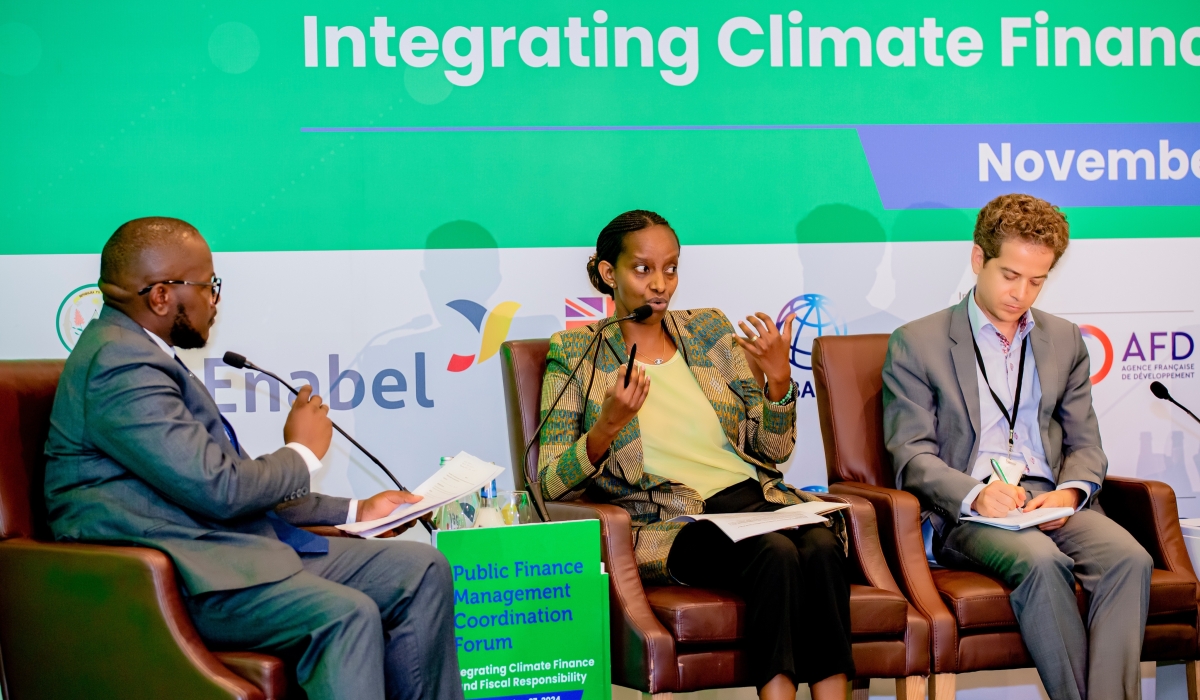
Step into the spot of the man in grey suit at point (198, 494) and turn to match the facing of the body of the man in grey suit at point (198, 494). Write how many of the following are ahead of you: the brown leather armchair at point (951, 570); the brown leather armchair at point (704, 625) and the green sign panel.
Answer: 3

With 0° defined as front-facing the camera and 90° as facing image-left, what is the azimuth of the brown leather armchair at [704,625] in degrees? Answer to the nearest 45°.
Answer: approximately 315°

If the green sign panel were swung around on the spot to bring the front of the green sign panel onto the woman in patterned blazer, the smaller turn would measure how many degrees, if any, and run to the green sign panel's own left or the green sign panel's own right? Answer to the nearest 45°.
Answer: approximately 135° to the green sign panel's own left

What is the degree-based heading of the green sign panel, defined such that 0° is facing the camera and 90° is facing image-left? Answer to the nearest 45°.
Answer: approximately 0°

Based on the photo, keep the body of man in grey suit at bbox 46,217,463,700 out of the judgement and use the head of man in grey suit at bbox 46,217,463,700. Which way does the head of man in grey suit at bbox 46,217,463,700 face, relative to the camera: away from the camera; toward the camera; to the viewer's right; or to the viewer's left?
to the viewer's right

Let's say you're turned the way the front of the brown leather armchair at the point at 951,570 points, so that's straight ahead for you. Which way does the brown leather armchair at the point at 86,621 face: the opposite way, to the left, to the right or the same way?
to the left

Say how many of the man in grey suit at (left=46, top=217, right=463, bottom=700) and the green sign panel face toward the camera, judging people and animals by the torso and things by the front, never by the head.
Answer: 1

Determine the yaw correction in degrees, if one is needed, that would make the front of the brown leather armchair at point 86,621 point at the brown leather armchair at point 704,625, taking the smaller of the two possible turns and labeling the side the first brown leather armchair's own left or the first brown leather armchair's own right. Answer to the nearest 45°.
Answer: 0° — it already faces it

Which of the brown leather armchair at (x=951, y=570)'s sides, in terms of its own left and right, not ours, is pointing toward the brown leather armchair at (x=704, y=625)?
right

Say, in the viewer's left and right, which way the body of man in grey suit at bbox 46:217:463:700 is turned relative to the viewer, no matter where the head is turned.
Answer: facing to the right of the viewer

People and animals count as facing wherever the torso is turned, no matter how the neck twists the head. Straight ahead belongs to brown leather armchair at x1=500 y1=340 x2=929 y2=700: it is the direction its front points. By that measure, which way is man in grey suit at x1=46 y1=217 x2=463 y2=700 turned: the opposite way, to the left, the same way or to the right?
to the left

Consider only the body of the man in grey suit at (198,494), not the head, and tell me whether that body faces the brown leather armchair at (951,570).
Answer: yes

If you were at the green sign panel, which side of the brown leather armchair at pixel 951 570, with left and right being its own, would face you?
right

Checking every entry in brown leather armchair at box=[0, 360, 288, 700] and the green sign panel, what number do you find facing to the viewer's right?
1

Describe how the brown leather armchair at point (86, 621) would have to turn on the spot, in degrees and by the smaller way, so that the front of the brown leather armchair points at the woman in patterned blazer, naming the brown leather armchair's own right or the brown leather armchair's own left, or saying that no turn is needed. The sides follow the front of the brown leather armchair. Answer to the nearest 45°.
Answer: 0° — it already faces them

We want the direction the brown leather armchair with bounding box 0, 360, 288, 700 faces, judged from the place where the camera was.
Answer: facing to the right of the viewer

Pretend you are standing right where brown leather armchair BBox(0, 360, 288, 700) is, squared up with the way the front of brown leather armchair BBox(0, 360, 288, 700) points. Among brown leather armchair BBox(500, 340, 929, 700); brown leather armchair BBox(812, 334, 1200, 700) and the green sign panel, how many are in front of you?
3
